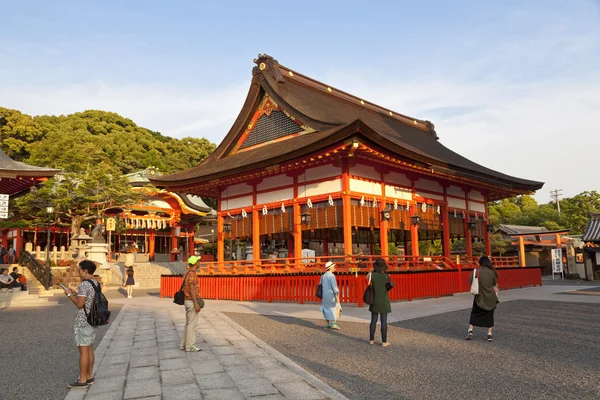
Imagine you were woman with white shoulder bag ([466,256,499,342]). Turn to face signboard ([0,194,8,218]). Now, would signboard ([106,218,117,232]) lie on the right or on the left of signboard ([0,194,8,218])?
right

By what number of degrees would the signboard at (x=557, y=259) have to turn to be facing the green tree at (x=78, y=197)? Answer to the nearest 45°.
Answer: approximately 45° to its right

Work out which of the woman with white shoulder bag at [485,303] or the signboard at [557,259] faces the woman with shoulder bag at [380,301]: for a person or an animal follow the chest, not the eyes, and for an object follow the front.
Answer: the signboard

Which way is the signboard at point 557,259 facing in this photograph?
toward the camera

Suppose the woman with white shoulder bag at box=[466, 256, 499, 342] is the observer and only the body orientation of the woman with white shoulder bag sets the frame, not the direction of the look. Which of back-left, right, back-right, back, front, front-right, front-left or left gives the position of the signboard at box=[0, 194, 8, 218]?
left

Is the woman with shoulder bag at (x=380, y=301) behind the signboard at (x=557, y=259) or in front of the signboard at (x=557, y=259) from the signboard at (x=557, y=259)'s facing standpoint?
in front

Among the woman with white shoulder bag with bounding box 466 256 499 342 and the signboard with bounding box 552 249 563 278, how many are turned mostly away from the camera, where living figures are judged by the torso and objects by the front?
1

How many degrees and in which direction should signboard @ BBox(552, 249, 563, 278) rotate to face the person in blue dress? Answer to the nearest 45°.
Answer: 0° — it already faces them

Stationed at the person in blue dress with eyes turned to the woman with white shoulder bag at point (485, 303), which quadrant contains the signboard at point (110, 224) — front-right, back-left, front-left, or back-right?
back-left

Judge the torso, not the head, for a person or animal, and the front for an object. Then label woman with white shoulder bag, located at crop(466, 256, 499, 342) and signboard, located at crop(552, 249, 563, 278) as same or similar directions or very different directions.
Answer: very different directions

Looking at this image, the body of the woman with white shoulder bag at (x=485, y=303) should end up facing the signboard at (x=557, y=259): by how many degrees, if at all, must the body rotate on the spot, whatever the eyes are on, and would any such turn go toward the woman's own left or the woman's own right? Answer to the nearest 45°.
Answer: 0° — they already face it

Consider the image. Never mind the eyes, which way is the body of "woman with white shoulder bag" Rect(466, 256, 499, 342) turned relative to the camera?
away from the camera
